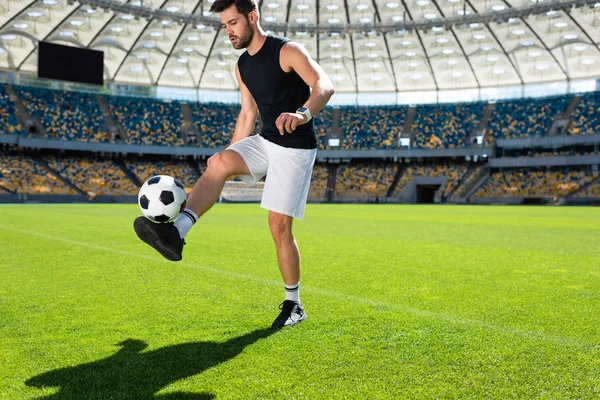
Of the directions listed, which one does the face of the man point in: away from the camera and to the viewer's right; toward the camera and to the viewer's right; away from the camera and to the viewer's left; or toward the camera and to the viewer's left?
toward the camera and to the viewer's left

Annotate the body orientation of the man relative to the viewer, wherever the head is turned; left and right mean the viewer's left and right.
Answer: facing the viewer and to the left of the viewer

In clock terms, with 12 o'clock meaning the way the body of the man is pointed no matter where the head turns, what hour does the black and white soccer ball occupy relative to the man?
The black and white soccer ball is roughly at 1 o'clock from the man.
